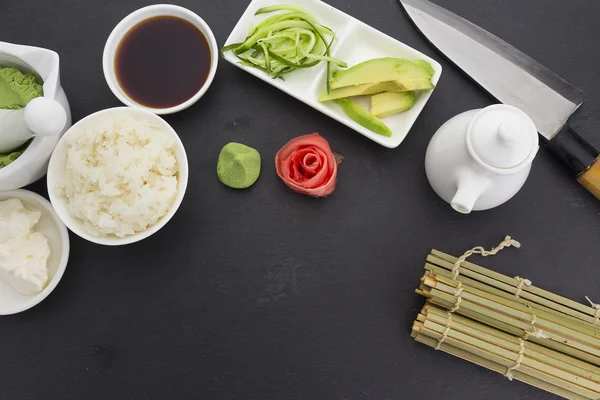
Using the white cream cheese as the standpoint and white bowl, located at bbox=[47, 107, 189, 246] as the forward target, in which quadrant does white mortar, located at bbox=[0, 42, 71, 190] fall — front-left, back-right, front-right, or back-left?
front-left

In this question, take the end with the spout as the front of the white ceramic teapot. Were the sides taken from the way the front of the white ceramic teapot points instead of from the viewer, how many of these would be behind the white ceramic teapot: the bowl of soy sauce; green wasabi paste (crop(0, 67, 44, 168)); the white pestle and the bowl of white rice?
0

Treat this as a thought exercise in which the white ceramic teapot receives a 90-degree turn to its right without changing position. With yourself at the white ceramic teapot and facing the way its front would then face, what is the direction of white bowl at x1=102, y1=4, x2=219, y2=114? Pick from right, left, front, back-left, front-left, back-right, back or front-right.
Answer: front-left

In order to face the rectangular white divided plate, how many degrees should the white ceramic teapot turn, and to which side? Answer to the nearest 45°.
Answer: approximately 90° to its right

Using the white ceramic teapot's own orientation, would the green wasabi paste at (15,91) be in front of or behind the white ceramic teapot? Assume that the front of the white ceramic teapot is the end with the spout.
in front

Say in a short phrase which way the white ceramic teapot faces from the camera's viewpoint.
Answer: facing the viewer and to the left of the viewer

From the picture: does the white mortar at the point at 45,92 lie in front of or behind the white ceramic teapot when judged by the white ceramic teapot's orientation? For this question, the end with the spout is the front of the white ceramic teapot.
in front

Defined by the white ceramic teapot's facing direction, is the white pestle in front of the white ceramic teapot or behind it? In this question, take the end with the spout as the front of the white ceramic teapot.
in front
